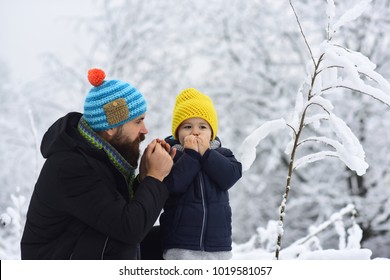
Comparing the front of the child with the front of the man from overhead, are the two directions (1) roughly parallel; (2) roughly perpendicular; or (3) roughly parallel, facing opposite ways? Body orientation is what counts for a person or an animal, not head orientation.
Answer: roughly perpendicular

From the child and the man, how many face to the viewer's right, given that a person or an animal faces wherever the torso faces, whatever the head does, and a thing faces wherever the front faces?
1

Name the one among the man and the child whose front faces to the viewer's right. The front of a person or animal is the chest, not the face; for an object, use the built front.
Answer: the man

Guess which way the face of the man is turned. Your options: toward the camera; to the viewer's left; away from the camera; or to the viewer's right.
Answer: to the viewer's right

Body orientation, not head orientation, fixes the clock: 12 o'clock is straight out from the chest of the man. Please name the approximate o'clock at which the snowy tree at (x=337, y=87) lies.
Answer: The snowy tree is roughly at 1 o'clock from the man.

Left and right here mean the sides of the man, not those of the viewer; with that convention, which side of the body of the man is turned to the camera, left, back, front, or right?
right
